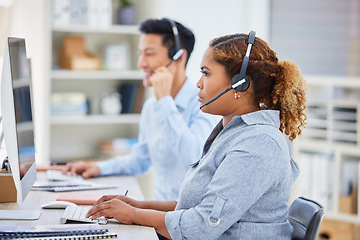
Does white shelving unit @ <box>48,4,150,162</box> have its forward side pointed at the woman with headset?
yes

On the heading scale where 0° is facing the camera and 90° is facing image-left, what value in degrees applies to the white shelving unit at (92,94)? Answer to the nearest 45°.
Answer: approximately 0°

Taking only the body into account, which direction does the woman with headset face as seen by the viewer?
to the viewer's left

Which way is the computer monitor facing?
to the viewer's right

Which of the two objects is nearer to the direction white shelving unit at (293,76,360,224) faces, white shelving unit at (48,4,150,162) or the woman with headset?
the woman with headset

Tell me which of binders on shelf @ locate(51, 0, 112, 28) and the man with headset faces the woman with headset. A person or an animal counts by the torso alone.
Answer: the binders on shelf

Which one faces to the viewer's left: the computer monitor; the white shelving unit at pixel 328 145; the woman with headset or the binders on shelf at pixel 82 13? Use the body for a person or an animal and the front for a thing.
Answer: the woman with headset

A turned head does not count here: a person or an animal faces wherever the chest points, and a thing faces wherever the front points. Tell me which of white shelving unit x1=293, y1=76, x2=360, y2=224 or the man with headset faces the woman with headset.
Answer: the white shelving unit

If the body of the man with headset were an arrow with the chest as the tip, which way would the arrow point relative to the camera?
to the viewer's left

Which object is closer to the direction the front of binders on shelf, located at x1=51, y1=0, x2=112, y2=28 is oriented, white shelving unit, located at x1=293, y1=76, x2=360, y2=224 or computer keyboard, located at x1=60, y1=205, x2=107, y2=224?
the computer keyboard

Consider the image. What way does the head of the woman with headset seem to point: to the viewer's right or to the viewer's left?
to the viewer's left
